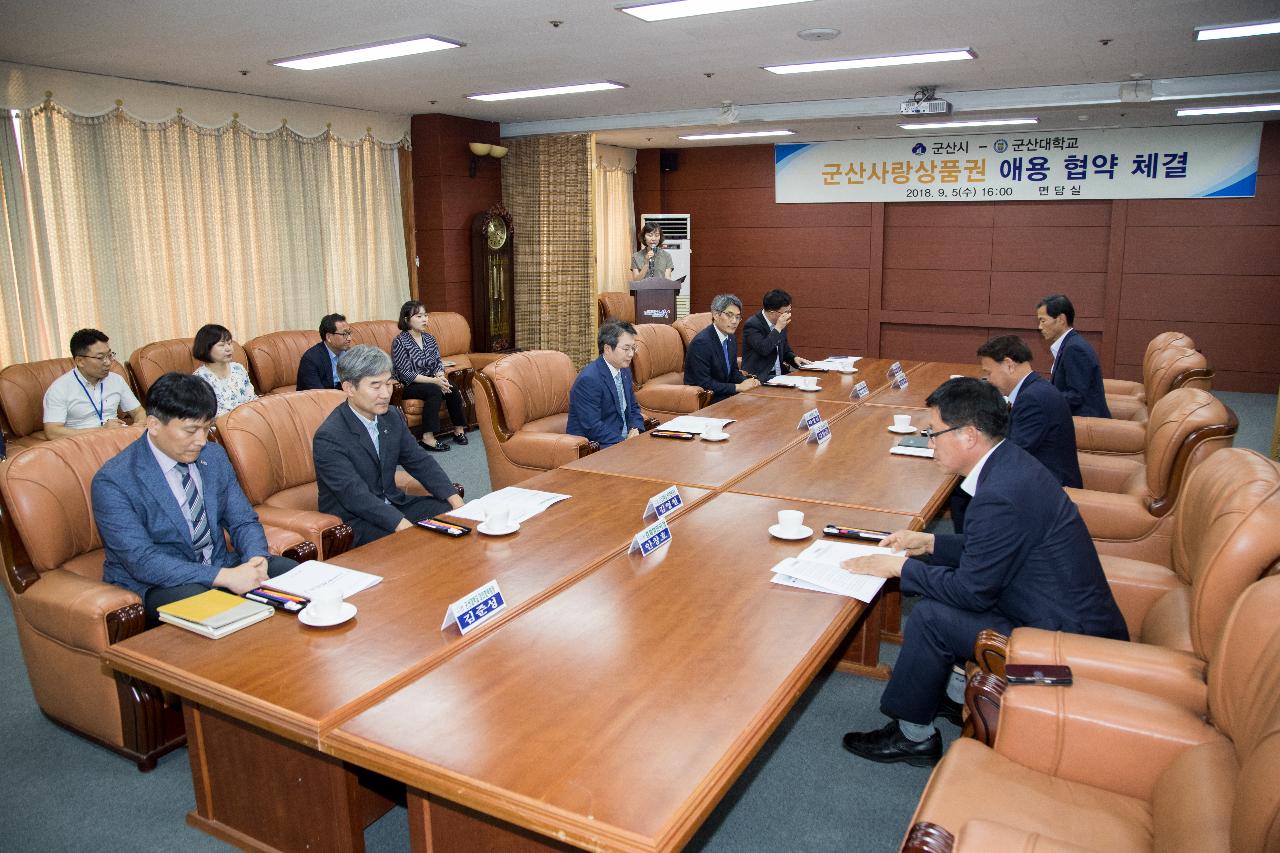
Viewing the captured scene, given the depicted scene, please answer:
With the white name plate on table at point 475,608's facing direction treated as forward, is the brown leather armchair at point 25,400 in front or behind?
behind

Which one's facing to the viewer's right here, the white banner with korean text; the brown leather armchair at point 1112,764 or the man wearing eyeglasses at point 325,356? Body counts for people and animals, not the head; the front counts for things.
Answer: the man wearing eyeglasses

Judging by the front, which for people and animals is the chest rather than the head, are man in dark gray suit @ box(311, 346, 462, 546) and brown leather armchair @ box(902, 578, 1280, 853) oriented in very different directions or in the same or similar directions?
very different directions

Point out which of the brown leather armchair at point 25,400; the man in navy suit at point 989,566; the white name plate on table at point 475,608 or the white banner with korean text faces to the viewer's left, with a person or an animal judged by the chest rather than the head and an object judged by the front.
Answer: the man in navy suit

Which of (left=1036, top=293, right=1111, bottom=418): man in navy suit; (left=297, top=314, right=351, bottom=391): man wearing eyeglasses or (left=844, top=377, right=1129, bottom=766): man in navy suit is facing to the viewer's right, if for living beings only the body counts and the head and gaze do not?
the man wearing eyeglasses

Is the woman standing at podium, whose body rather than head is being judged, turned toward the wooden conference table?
yes

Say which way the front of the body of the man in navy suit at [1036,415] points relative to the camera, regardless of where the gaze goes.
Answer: to the viewer's left

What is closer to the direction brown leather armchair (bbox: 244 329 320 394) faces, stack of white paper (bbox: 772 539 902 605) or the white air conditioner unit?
the stack of white paper
